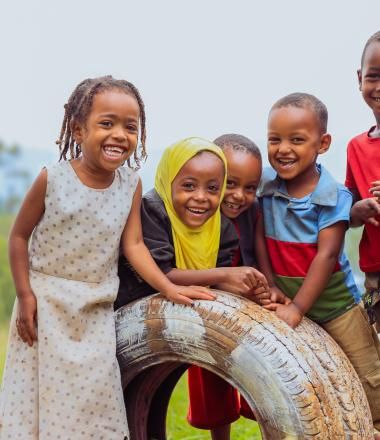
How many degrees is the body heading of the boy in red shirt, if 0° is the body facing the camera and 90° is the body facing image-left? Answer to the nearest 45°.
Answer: approximately 0°

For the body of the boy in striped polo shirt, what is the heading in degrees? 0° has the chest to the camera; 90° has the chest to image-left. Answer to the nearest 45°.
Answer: approximately 45°

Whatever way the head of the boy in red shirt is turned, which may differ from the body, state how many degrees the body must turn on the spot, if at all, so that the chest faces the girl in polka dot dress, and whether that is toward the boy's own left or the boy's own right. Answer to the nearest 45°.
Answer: approximately 45° to the boy's own right

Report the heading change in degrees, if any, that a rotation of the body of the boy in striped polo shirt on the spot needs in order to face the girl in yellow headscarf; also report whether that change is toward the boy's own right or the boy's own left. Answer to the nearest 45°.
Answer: approximately 45° to the boy's own right
